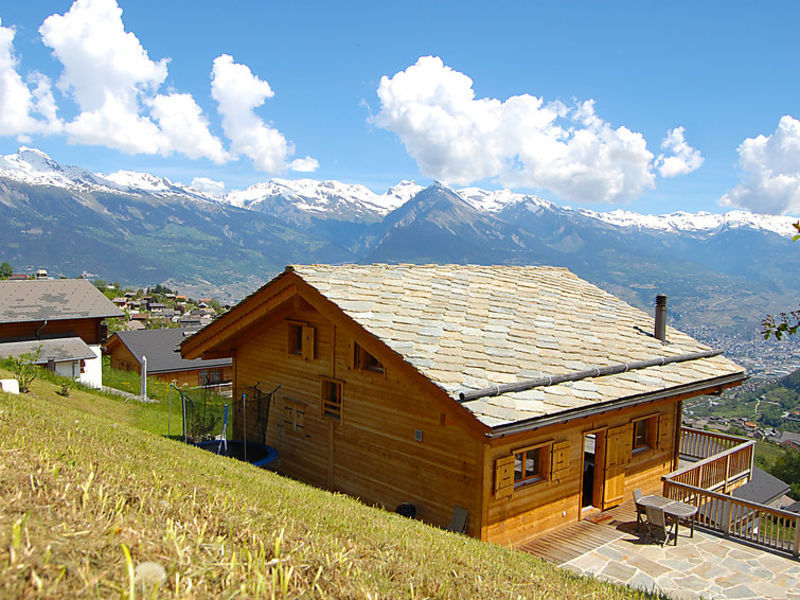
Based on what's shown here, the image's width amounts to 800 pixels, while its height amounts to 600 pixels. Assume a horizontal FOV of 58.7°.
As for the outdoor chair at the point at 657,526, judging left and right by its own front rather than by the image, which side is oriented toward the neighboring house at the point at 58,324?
left

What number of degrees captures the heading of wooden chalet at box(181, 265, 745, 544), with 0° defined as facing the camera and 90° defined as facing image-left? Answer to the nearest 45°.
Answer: approximately 315°

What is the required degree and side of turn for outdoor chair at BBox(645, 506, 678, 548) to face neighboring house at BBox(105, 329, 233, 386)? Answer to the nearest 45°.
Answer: approximately 90° to its left

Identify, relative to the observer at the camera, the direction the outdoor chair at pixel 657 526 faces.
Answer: facing away from the viewer and to the right of the viewer

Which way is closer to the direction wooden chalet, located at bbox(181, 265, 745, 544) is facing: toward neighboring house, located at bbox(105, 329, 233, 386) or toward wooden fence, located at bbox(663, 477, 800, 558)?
the wooden fence
